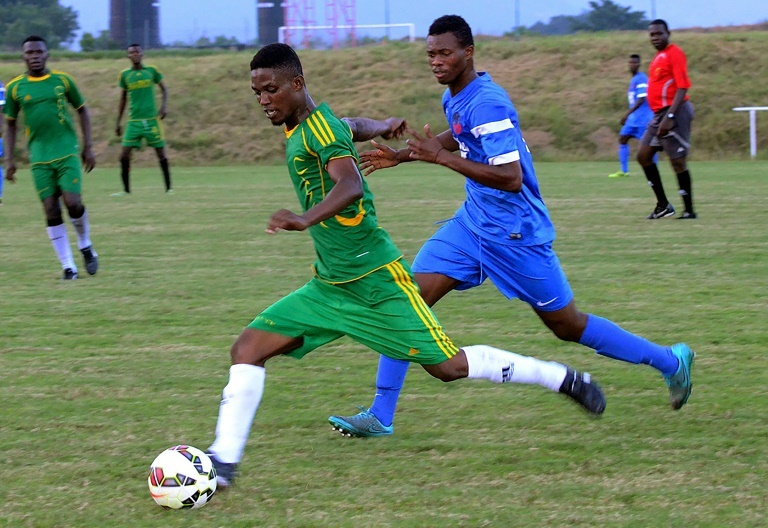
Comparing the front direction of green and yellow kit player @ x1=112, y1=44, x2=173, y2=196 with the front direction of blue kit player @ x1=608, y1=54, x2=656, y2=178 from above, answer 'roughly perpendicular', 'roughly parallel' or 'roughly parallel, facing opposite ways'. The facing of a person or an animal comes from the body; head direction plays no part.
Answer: roughly perpendicular

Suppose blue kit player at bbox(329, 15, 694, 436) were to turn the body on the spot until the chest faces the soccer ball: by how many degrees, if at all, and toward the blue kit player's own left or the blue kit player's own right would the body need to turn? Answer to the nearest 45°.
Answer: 0° — they already face it

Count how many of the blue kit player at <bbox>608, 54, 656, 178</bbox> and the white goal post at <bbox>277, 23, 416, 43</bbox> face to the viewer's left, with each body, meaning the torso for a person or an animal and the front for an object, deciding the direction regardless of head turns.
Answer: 1

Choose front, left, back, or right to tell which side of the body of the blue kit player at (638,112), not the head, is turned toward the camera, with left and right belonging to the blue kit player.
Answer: left
